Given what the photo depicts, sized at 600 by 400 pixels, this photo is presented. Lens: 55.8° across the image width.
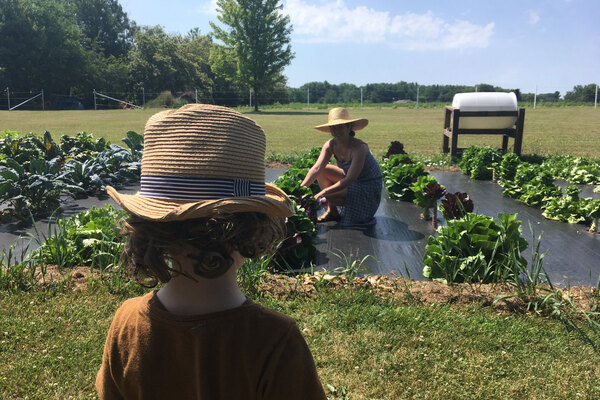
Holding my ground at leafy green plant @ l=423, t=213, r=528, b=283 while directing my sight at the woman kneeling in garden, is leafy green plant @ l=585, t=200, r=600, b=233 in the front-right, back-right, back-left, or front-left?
front-right

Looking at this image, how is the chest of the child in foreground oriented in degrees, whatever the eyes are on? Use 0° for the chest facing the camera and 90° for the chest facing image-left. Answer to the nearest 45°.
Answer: approximately 180°

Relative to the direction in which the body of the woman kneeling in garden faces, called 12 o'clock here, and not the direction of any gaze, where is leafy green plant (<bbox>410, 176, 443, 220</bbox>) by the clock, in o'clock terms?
The leafy green plant is roughly at 7 o'clock from the woman kneeling in garden.

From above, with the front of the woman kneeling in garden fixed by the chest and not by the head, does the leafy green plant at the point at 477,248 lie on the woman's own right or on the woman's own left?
on the woman's own left

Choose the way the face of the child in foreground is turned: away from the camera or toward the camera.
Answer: away from the camera

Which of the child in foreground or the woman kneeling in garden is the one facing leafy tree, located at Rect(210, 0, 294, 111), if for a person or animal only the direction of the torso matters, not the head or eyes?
the child in foreground

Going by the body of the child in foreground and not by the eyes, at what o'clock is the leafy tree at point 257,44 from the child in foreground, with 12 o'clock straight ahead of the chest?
The leafy tree is roughly at 12 o'clock from the child in foreground.

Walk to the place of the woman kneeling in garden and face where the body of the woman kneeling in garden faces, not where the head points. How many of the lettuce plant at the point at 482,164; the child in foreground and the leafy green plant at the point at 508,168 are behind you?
2

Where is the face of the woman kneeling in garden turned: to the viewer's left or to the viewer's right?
to the viewer's left

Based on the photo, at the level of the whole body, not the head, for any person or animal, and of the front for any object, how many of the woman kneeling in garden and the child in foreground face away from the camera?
1

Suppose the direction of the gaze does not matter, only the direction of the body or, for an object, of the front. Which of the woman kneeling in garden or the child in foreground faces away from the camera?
the child in foreground

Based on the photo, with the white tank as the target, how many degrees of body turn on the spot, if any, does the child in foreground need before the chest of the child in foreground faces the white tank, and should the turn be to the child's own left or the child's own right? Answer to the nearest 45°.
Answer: approximately 45° to the child's own right

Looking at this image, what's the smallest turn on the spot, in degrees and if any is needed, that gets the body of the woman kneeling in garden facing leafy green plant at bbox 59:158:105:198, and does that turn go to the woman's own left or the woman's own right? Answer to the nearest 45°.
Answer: approximately 45° to the woman's own right

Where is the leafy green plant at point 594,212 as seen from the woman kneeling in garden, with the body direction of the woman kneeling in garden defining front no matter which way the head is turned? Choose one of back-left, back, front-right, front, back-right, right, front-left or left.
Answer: back-left

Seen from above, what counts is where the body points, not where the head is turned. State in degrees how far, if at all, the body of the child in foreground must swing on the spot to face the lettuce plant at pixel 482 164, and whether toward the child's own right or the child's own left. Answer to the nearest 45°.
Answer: approximately 45° to the child's own right

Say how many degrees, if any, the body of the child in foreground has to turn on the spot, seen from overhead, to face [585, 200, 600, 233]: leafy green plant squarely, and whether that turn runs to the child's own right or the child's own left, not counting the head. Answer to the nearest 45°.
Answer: approximately 45° to the child's own right
